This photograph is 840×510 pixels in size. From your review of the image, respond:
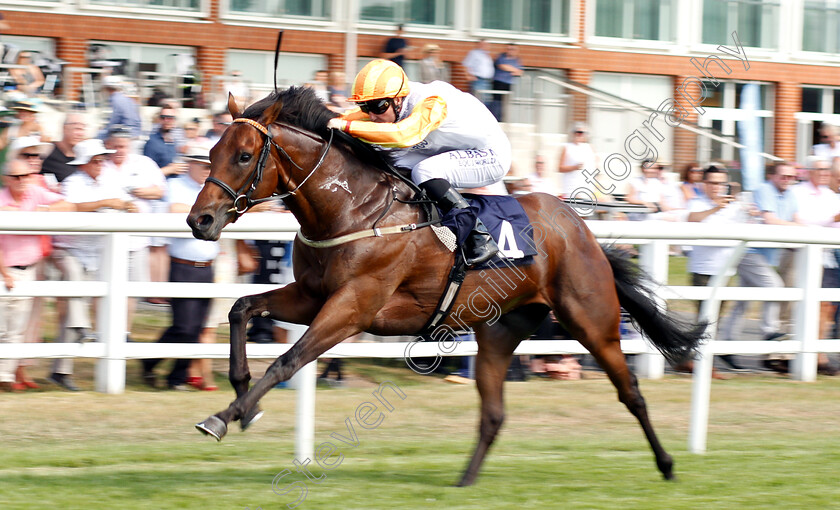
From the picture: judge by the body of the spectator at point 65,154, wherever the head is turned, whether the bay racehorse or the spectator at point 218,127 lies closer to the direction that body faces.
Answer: the bay racehorse

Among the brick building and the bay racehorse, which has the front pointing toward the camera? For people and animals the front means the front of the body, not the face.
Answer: the brick building

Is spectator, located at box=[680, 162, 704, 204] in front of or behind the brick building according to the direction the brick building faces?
in front

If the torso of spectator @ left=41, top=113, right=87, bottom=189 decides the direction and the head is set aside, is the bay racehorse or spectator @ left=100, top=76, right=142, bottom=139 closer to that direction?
the bay racehorse

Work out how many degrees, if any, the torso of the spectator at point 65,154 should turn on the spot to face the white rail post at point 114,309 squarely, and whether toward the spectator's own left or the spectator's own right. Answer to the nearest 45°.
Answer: approximately 45° to the spectator's own right

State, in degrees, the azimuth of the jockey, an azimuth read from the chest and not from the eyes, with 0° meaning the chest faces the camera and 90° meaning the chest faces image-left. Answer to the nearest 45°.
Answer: approximately 90°

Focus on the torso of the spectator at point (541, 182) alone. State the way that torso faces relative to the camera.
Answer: toward the camera

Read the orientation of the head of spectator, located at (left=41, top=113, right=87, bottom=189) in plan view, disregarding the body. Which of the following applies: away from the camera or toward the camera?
toward the camera

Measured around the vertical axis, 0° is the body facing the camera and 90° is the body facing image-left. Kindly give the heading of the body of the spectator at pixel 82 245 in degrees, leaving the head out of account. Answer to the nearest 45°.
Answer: approximately 315°

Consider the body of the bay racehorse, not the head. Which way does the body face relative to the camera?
to the viewer's left

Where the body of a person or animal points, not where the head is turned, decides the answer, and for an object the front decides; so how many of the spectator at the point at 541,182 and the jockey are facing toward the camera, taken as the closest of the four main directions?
1

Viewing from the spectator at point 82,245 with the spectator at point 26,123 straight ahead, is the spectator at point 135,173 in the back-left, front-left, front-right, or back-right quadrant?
front-right

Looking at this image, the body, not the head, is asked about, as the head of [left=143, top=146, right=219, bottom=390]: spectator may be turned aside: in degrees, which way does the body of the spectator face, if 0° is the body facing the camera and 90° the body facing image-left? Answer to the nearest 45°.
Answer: approximately 315°

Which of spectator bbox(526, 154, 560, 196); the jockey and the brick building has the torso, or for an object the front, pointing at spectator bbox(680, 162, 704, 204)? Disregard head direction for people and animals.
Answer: the brick building

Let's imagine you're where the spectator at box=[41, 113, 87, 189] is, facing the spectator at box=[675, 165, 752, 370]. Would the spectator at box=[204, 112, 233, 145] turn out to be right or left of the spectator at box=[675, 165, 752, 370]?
left

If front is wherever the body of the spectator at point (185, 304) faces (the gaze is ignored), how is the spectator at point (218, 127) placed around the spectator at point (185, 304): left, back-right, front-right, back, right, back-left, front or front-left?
back-left

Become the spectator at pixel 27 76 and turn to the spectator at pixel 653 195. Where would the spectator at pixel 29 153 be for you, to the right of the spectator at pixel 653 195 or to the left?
right

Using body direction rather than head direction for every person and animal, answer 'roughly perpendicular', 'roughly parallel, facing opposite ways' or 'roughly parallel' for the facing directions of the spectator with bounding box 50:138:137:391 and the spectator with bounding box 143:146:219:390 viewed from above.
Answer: roughly parallel
